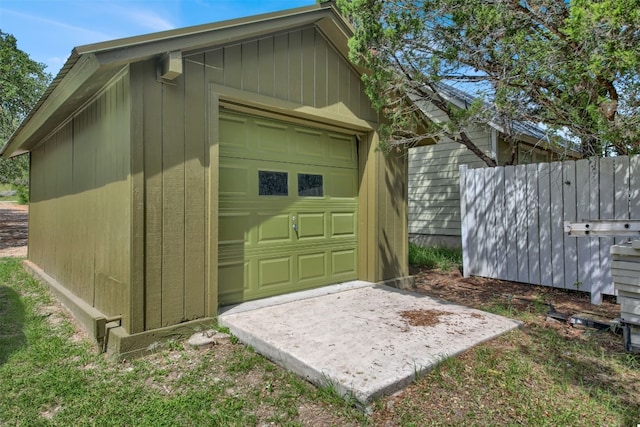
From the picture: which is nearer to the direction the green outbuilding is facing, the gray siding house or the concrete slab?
the concrete slab

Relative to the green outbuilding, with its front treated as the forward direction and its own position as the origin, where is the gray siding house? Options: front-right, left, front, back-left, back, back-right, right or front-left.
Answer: left

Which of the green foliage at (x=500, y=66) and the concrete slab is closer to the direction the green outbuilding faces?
the concrete slab

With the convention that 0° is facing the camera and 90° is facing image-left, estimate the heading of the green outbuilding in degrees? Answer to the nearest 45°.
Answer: approximately 315°

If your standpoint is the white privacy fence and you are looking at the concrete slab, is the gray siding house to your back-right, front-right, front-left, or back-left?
back-right

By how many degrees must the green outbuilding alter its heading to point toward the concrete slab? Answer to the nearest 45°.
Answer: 0° — it already faces it

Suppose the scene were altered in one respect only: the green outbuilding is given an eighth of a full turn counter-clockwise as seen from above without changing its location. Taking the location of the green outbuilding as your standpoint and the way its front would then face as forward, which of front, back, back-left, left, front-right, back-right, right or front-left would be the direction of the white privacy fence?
front
